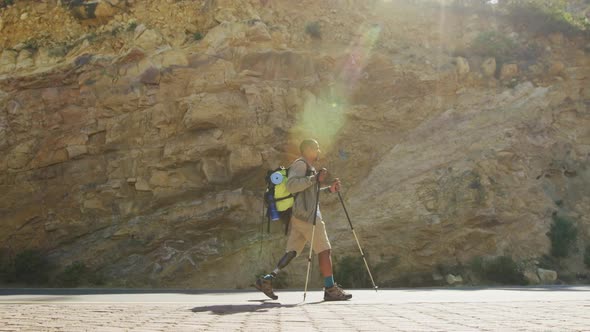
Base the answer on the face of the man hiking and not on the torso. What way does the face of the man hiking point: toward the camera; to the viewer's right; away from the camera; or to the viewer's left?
to the viewer's right

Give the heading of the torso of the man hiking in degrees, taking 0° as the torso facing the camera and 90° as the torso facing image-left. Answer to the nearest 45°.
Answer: approximately 270°

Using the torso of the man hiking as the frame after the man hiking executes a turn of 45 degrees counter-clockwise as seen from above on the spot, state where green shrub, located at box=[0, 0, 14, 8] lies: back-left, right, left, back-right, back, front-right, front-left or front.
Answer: left

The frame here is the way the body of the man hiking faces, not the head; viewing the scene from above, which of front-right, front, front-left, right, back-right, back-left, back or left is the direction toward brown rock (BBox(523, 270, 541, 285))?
front-left

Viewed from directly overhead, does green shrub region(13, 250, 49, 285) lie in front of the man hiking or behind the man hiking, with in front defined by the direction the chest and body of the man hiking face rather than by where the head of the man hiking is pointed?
behind

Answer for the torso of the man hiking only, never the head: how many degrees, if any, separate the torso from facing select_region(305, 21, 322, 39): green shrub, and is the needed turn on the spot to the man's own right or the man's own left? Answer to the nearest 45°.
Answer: approximately 90° to the man's own left

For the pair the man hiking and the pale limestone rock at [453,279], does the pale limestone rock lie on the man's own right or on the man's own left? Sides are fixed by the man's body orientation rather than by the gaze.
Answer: on the man's own left

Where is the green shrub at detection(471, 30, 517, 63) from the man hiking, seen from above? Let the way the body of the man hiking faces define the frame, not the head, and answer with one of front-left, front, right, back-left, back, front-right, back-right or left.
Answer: front-left
